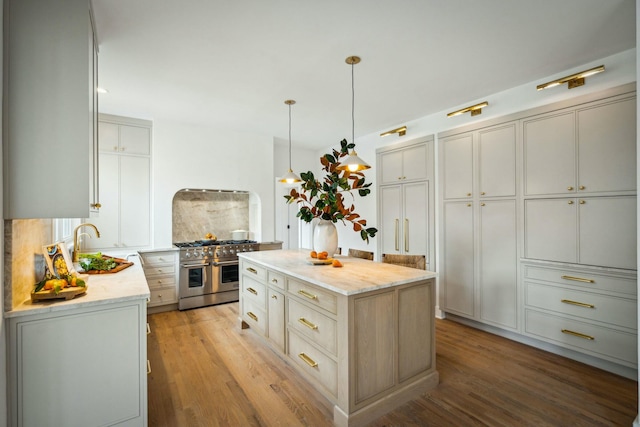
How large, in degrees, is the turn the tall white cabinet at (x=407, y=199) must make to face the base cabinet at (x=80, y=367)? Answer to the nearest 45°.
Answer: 0° — it already faces it

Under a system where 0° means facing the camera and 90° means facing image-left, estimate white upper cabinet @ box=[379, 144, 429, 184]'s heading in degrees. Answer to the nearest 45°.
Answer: approximately 45°

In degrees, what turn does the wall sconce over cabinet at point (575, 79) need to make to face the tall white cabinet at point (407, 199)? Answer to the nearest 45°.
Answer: approximately 45° to its right

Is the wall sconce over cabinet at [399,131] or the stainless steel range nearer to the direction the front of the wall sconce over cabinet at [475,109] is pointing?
the stainless steel range

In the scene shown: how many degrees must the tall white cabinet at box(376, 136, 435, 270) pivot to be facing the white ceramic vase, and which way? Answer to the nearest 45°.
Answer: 0° — it already faces it

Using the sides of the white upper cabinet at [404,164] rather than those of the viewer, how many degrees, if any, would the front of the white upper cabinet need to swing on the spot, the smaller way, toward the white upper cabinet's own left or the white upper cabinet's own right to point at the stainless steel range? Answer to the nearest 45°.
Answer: approximately 45° to the white upper cabinet's own right

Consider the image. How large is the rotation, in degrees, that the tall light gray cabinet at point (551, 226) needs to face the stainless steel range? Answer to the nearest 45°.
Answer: approximately 45° to its right

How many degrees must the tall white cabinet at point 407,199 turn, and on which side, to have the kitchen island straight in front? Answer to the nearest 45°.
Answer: approximately 45° to its left
